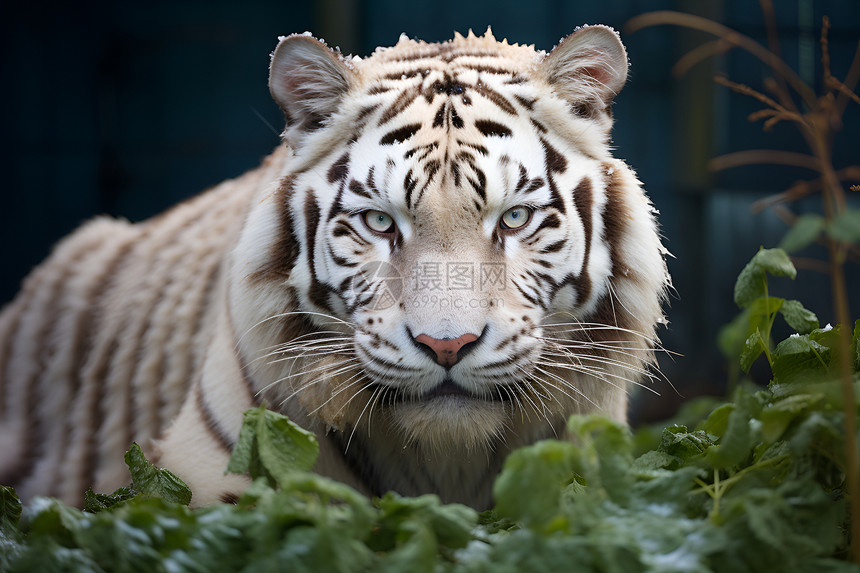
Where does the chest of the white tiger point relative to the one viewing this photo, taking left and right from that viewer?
facing the viewer and to the right of the viewer
